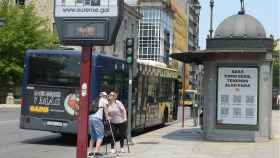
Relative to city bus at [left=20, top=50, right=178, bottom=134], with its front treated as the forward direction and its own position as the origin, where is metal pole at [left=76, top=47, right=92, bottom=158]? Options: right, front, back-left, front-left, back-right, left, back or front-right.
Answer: back-right

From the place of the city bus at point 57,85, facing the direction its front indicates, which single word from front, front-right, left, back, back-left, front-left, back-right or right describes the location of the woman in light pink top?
right

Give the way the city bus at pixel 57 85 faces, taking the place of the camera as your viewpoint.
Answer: facing away from the viewer and to the right of the viewer
